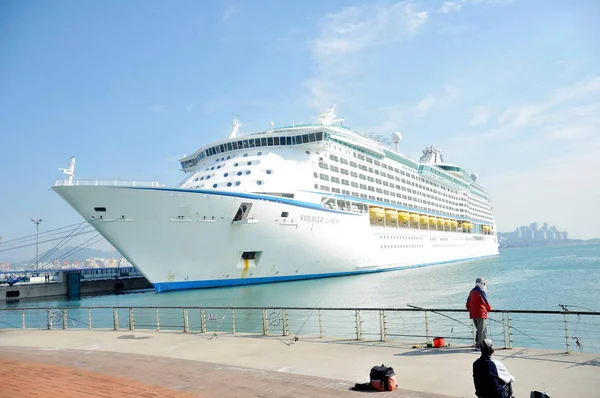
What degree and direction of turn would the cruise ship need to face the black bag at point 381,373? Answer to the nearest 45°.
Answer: approximately 45° to its left

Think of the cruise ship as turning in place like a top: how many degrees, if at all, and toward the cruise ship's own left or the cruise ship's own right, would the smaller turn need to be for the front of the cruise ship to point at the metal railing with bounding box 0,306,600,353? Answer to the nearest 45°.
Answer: approximately 45° to the cruise ship's own left

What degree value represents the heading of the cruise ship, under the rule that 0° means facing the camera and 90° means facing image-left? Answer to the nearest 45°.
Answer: approximately 45°

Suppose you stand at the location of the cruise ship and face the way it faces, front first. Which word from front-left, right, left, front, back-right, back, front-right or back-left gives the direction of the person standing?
front-left

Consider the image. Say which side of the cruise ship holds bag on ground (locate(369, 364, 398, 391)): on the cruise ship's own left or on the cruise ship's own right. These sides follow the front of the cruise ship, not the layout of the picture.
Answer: on the cruise ship's own left
